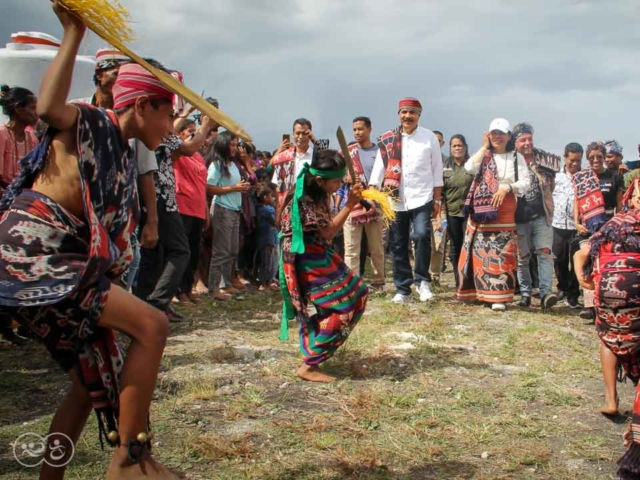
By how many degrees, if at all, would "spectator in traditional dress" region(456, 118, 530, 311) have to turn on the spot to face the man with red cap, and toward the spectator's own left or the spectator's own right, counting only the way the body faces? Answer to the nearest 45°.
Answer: approximately 90° to the spectator's own right

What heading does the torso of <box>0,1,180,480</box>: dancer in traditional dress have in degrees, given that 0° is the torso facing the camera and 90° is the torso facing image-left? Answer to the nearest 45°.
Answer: approximately 270°

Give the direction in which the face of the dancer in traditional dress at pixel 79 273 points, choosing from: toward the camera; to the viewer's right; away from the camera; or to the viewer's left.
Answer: to the viewer's right

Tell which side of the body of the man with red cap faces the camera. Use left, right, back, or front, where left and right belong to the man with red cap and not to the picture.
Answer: front

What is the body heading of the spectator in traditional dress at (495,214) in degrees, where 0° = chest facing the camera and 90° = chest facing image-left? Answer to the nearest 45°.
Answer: approximately 0°

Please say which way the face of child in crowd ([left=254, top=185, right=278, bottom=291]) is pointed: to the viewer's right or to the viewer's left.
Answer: to the viewer's right

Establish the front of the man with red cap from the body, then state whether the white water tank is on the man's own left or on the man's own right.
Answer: on the man's own right

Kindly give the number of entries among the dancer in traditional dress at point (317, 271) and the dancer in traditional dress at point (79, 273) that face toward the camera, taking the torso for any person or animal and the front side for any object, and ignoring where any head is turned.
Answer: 0

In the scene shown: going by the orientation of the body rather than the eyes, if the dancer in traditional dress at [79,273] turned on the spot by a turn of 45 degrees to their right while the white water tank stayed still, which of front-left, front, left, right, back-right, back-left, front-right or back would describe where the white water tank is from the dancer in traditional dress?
back-left
